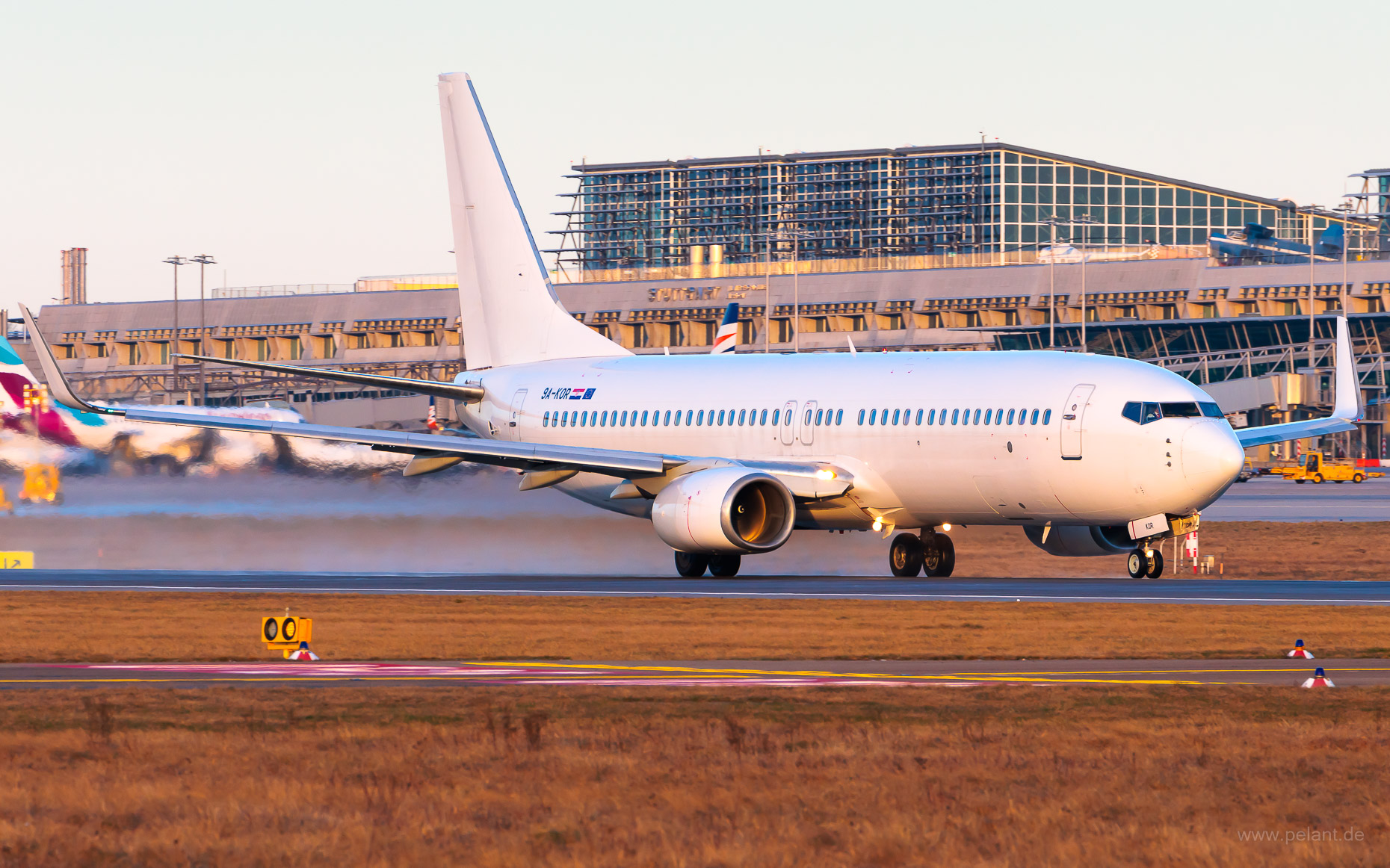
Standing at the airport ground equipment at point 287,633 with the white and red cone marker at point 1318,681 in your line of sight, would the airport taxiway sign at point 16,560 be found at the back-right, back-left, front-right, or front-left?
back-left

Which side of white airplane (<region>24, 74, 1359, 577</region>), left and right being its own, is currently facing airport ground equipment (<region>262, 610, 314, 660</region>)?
right

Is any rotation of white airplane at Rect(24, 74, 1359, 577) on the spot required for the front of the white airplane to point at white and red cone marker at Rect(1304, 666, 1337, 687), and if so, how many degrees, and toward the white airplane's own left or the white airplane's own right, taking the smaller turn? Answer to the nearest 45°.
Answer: approximately 45° to the white airplane's own right

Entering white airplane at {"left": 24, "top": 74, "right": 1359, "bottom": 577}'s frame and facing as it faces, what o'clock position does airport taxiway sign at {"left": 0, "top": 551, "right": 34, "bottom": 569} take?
The airport taxiway sign is roughly at 5 o'clock from the white airplane.

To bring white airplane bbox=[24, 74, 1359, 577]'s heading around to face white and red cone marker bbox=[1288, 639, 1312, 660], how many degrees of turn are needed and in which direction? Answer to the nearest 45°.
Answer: approximately 45° to its right

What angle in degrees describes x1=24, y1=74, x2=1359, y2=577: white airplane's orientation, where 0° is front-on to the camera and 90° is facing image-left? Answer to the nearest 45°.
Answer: approximately 315°

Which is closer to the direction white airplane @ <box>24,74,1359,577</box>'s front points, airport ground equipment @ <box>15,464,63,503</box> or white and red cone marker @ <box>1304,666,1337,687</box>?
the white and red cone marker
